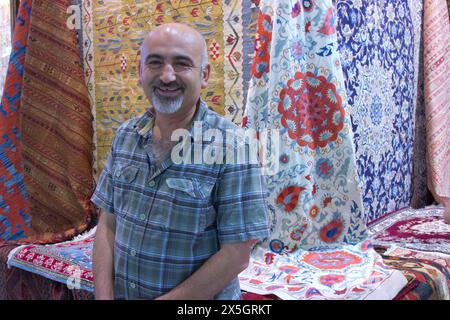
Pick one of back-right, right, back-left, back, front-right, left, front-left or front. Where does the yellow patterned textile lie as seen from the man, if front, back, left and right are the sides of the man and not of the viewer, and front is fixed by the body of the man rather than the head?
back-right

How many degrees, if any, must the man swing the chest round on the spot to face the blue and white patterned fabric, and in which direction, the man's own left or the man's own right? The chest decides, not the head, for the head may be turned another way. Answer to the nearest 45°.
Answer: approximately 180°

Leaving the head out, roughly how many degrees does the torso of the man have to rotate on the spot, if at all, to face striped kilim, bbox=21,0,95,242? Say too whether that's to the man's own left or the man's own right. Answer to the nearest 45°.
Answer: approximately 90° to the man's own right

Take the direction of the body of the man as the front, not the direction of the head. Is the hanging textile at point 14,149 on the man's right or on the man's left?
on the man's right

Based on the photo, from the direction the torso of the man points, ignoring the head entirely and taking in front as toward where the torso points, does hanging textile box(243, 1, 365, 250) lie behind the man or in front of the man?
behind

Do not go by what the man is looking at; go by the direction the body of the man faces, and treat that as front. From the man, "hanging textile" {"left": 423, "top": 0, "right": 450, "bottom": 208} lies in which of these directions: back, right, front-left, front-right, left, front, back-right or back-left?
back

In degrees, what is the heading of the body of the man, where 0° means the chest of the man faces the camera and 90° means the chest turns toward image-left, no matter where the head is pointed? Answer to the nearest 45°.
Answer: approximately 45°
